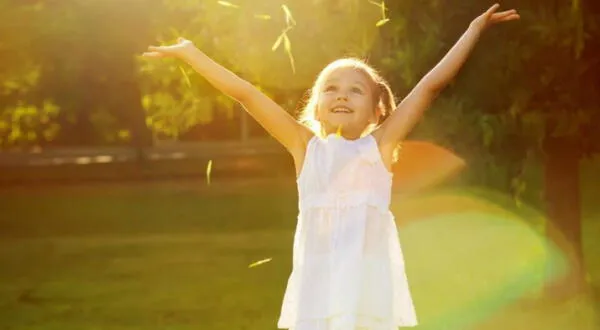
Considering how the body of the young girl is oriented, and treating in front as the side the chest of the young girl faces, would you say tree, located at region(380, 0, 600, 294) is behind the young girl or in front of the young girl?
behind

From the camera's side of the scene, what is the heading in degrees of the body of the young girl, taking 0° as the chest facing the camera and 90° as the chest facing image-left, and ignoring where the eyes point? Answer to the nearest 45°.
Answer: approximately 0°
